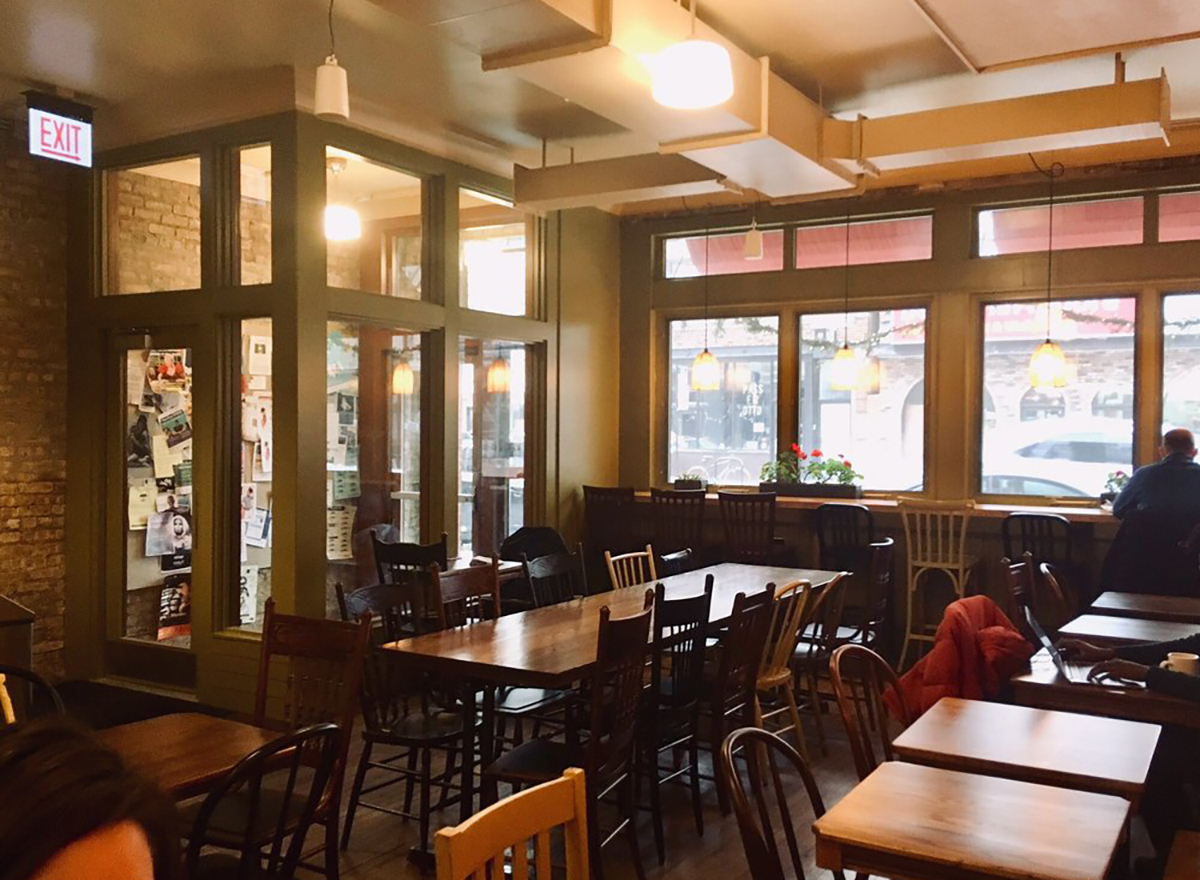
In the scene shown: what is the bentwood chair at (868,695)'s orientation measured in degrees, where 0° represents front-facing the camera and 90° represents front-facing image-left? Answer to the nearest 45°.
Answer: approximately 225°

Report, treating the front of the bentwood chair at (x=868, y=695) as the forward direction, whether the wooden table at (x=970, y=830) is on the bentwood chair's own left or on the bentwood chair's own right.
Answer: on the bentwood chair's own right

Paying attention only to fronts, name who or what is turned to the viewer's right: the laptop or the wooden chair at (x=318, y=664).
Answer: the laptop

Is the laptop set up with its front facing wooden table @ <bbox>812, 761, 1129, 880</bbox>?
no

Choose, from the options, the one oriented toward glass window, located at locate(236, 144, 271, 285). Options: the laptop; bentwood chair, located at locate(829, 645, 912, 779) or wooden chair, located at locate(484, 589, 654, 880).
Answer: the wooden chair

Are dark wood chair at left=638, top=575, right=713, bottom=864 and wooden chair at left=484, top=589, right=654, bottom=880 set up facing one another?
no

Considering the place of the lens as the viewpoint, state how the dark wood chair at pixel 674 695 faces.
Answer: facing away from the viewer and to the left of the viewer

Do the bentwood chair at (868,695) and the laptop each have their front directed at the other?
no

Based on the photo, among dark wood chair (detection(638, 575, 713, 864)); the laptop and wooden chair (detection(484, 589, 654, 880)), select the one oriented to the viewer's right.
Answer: the laptop

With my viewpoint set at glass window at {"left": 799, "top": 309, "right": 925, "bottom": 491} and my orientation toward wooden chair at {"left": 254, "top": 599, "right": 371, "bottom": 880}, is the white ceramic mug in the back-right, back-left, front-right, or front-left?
front-left

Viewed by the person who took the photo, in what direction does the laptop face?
facing to the right of the viewer

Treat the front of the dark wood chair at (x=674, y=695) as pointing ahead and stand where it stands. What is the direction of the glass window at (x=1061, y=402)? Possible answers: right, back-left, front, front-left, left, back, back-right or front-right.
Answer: right

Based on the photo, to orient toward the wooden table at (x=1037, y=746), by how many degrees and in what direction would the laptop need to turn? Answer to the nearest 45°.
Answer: approximately 90° to its right

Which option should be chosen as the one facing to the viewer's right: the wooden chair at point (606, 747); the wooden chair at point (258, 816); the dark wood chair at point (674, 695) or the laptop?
the laptop

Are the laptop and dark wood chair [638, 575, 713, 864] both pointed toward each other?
no

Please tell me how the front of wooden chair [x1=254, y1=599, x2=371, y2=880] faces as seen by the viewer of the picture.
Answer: facing the viewer and to the left of the viewer

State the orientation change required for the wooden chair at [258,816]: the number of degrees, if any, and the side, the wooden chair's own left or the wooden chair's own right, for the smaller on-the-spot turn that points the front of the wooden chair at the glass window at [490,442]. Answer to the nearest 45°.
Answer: approximately 45° to the wooden chair's own right

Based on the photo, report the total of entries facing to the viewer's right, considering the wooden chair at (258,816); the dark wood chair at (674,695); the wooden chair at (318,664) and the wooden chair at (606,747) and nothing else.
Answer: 0

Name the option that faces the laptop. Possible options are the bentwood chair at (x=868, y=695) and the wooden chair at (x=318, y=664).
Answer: the bentwood chair

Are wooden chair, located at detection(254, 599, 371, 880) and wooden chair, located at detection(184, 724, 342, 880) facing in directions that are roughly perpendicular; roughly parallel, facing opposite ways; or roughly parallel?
roughly perpendicular

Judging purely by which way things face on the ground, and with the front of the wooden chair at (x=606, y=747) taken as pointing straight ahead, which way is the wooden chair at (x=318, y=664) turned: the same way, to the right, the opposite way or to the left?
to the left

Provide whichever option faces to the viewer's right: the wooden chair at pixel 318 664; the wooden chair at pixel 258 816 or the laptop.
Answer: the laptop

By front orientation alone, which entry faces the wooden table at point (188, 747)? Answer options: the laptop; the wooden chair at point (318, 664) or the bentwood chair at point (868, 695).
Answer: the wooden chair

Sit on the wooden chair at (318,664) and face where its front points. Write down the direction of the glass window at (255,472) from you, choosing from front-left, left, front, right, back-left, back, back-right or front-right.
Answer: back-right
